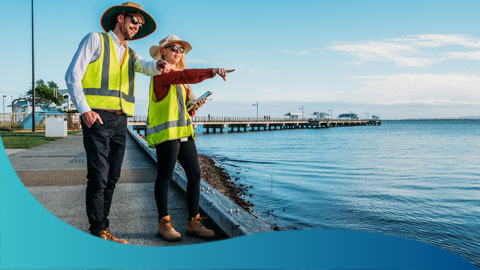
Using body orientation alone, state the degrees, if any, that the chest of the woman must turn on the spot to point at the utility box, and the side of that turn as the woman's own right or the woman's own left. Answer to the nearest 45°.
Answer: approximately 135° to the woman's own left

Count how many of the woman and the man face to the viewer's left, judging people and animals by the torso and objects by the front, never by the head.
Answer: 0

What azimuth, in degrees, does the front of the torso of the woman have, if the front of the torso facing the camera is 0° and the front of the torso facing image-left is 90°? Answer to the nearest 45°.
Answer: approximately 315°

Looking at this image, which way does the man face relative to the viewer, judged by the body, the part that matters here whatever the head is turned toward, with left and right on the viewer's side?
facing the viewer and to the right of the viewer
